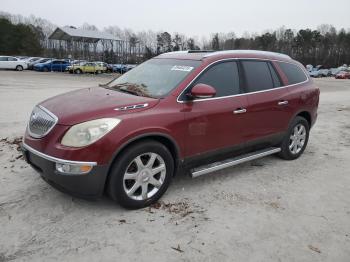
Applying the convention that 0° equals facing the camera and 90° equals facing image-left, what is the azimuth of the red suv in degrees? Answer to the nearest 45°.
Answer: approximately 45°

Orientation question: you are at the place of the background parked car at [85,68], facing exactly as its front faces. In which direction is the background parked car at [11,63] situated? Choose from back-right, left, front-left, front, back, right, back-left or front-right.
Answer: front-right

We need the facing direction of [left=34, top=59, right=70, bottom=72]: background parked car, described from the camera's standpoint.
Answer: facing the viewer and to the left of the viewer

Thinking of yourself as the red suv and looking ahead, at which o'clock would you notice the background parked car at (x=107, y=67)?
The background parked car is roughly at 4 o'clock from the red suv.

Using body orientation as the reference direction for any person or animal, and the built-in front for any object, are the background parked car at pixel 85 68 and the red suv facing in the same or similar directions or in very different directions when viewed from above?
same or similar directions

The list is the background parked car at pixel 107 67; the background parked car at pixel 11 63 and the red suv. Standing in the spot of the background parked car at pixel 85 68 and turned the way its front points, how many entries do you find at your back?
1

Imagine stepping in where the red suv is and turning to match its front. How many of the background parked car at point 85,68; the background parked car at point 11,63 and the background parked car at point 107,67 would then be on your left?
0

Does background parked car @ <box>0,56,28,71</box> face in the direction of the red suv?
no

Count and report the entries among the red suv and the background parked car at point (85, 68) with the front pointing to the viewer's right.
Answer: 0

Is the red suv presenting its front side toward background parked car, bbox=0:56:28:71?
no

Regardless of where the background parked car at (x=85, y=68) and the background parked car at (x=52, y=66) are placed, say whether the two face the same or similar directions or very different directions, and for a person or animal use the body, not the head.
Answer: same or similar directions

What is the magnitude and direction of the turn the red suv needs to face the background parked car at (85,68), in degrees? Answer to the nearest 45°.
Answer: approximately 135° to its right
